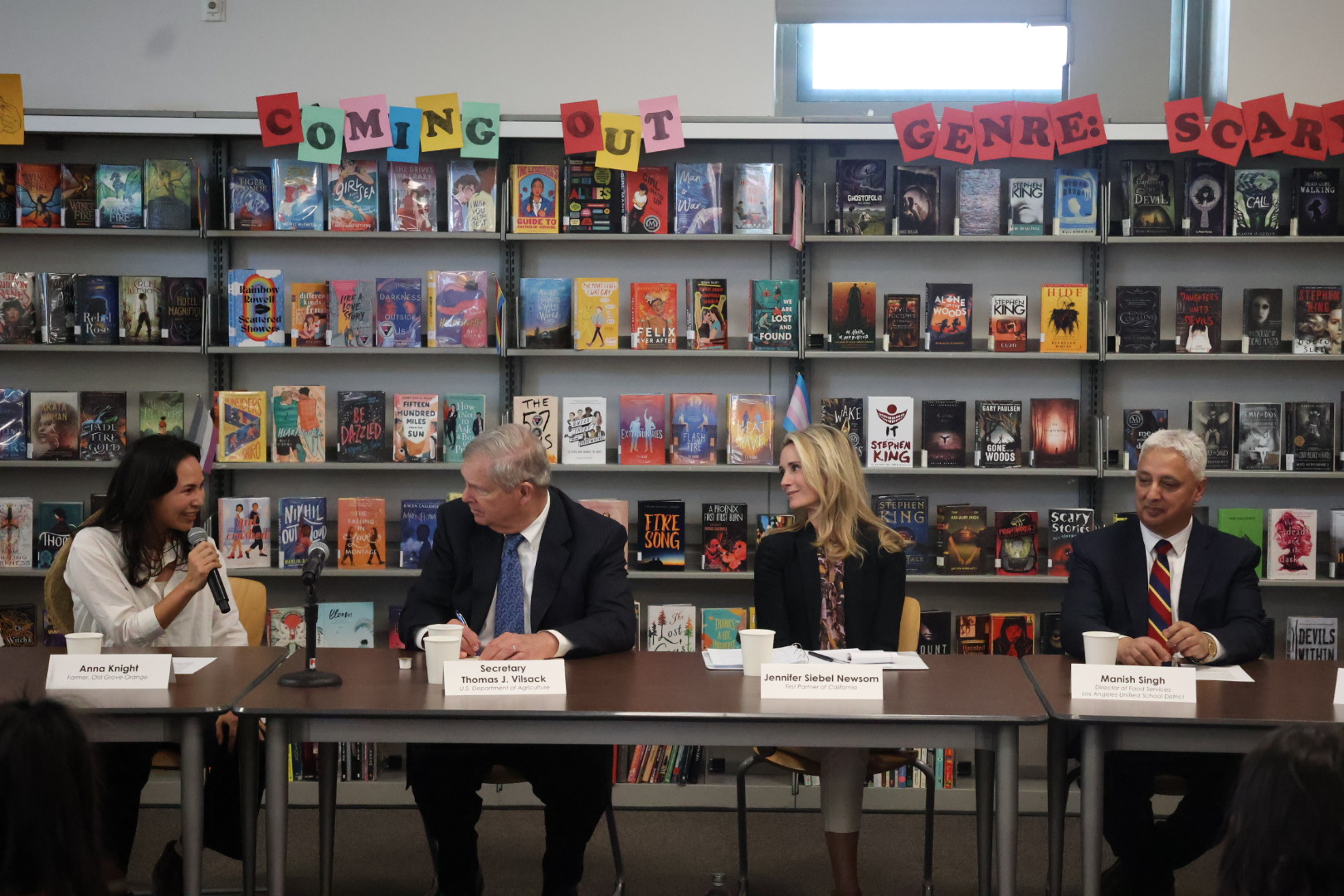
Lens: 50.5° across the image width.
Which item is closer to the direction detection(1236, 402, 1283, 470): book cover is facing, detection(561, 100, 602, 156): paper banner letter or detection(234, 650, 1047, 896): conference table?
the conference table
